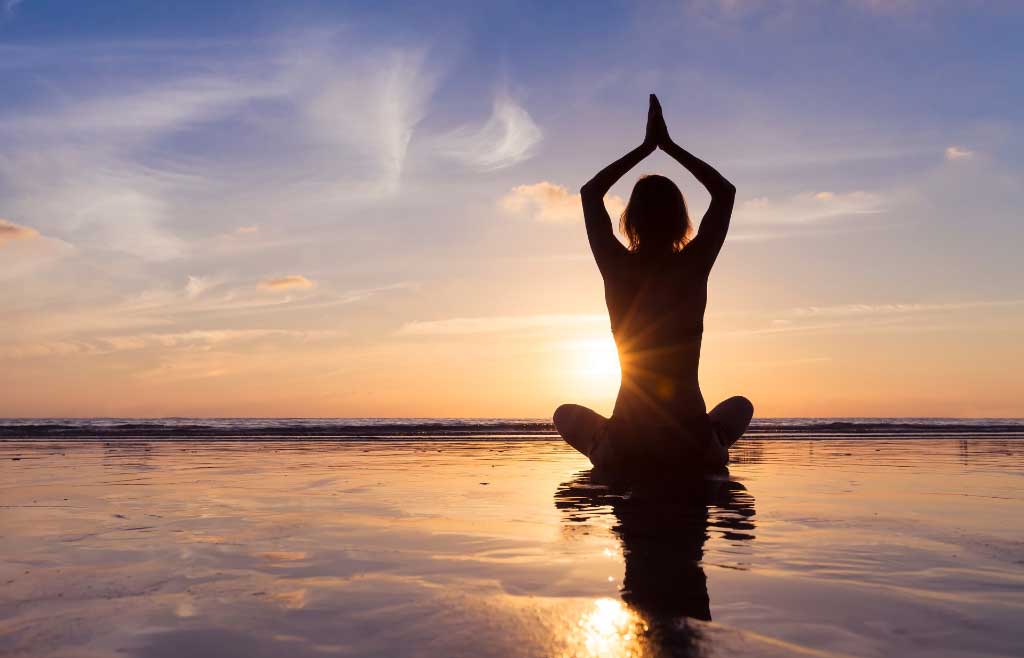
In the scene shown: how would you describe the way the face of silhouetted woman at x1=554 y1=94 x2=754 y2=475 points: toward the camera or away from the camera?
away from the camera

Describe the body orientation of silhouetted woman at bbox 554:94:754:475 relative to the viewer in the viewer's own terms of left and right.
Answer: facing away from the viewer
